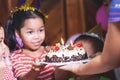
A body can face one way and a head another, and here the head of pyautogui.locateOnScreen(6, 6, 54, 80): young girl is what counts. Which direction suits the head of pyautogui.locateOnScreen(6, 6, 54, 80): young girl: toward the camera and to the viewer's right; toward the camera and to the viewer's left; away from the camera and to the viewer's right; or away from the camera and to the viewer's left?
toward the camera and to the viewer's right

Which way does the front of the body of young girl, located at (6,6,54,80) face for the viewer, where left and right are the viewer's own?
facing the viewer and to the right of the viewer
